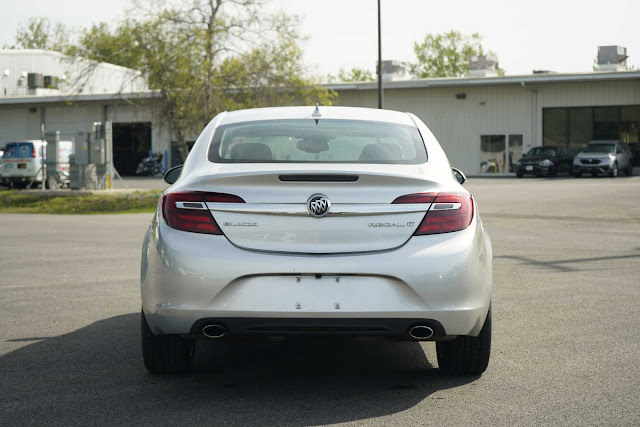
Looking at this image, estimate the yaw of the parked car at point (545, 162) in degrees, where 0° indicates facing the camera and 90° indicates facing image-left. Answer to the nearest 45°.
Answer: approximately 45°

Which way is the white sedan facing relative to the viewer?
away from the camera

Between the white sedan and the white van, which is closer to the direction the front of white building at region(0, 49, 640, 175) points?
the white sedan

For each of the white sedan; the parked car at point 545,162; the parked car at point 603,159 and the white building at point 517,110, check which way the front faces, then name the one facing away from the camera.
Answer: the white sedan

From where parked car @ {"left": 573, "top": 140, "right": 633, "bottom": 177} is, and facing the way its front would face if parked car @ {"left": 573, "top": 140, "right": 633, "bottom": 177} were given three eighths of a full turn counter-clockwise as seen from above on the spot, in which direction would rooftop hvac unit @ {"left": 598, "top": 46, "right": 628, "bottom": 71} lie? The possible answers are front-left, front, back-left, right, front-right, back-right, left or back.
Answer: left
